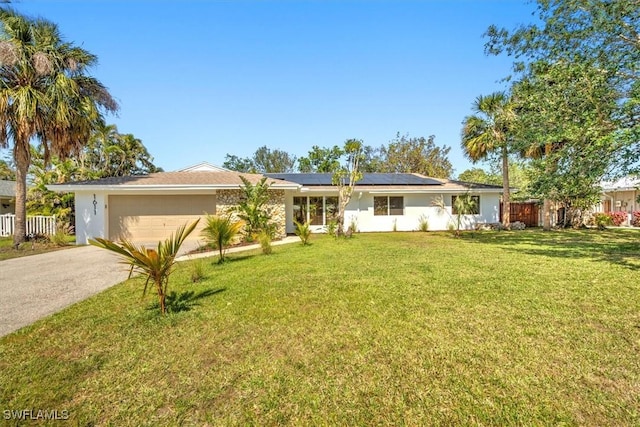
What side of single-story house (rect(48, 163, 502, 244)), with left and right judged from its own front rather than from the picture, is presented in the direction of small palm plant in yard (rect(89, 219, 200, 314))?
front

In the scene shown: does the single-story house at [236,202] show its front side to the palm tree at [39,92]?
no

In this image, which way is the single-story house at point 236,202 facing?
toward the camera

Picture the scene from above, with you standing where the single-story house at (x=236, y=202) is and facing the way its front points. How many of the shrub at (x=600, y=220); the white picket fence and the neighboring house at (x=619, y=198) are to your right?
1

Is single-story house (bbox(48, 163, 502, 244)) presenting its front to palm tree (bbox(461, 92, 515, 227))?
no

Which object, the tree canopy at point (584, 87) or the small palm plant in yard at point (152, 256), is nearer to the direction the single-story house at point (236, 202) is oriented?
the small palm plant in yard

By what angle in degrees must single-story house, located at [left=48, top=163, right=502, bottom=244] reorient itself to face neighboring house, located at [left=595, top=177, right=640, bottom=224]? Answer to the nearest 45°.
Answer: approximately 90° to its left

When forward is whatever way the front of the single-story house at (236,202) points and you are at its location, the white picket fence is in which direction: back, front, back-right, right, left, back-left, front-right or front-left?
right

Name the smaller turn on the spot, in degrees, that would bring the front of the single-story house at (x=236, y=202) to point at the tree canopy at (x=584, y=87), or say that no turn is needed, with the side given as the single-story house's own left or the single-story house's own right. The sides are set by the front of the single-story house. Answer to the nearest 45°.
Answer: approximately 45° to the single-story house's own left

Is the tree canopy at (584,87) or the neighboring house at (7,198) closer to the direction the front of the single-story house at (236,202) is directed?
the tree canopy

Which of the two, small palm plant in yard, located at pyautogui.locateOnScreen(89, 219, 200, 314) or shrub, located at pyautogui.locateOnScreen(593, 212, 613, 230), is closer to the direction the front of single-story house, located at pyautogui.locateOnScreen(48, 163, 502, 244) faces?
the small palm plant in yard

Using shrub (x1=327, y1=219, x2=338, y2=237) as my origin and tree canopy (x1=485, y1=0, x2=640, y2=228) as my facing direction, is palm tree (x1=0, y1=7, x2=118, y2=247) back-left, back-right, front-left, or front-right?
back-left

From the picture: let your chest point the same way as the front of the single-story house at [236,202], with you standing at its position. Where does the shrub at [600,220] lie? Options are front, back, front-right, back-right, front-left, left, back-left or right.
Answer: left

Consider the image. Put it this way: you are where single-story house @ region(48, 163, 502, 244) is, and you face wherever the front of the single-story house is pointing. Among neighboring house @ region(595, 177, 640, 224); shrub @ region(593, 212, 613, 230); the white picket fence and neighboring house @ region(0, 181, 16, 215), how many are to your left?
2

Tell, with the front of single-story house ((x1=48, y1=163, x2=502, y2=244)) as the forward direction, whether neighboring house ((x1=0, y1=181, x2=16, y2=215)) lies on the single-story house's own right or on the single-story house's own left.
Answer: on the single-story house's own right
